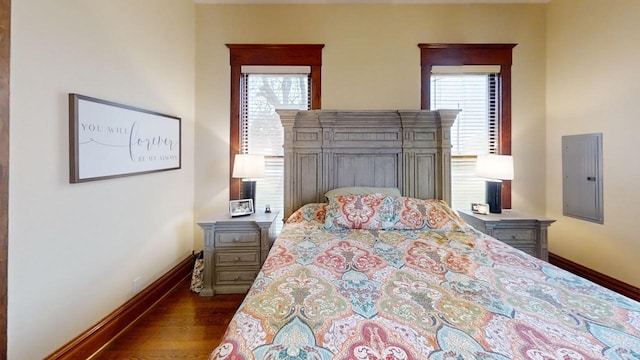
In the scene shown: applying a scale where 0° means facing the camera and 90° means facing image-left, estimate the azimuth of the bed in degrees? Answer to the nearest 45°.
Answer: approximately 0°

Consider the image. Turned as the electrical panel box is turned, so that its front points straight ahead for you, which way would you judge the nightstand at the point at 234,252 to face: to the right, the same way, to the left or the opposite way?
to the left

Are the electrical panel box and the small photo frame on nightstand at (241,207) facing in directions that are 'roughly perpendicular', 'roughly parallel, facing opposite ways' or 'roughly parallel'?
roughly perpendicular

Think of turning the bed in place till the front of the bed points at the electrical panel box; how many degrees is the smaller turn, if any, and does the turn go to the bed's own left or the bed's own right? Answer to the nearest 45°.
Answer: approximately 135° to the bed's own left

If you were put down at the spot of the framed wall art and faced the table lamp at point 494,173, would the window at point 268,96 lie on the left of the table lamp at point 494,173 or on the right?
left

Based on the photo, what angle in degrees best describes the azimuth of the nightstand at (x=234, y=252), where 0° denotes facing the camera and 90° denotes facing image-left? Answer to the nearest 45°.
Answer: approximately 0°

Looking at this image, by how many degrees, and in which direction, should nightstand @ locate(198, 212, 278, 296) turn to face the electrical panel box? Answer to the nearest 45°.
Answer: approximately 90° to its left

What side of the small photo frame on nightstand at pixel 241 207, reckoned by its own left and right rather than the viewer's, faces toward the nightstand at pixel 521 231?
left

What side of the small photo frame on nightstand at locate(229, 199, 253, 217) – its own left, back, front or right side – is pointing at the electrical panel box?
left

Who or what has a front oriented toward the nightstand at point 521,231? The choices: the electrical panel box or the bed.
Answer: the electrical panel box

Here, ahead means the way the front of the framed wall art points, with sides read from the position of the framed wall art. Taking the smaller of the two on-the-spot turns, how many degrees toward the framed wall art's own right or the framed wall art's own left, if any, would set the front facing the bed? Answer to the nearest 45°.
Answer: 0° — it already faces it

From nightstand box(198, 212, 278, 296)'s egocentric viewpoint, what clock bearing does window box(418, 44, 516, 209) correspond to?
The window is roughly at 9 o'clock from the nightstand.

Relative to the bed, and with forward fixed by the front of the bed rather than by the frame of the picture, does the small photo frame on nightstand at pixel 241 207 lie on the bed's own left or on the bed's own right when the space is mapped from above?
on the bed's own right

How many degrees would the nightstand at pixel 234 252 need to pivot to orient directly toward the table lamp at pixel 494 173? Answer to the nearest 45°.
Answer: approximately 90° to its left

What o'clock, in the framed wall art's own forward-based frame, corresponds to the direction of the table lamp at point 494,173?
The table lamp is roughly at 11 o'clock from the framed wall art.

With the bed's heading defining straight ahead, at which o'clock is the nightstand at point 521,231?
The nightstand is roughly at 7 o'clock from the bed.
